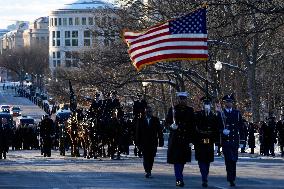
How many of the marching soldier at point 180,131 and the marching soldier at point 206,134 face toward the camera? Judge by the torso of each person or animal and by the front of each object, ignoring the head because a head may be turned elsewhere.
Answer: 2

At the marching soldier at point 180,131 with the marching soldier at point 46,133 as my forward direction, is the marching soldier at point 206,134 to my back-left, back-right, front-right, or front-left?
back-right

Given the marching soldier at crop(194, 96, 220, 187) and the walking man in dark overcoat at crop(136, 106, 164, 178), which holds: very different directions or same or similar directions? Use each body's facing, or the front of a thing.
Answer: same or similar directions

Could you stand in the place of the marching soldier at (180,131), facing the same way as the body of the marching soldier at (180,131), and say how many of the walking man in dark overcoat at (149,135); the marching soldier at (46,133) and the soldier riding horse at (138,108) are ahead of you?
0

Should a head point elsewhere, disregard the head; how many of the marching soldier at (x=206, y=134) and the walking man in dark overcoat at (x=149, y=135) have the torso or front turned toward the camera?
2

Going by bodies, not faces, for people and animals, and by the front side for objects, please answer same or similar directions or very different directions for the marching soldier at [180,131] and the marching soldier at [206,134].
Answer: same or similar directions

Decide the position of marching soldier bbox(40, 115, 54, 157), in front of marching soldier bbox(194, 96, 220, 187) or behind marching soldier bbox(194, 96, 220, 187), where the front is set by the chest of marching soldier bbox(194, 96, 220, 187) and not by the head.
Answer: behind

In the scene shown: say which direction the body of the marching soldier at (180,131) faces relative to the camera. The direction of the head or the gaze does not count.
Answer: toward the camera

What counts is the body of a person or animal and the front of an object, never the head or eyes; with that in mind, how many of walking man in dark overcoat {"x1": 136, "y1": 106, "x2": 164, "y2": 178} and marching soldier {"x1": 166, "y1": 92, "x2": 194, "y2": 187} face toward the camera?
2

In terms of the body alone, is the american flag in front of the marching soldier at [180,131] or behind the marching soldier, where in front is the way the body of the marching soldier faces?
behind

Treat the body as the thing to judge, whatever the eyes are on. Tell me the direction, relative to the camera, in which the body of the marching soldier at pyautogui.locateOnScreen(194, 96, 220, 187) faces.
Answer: toward the camera

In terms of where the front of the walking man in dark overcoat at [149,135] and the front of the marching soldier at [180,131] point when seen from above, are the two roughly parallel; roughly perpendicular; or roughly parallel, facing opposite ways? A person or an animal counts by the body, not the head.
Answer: roughly parallel

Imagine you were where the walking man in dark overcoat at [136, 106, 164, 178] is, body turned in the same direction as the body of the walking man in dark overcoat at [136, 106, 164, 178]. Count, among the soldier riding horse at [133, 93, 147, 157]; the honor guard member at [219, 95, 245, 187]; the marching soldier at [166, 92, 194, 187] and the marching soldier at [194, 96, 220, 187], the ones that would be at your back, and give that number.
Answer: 1

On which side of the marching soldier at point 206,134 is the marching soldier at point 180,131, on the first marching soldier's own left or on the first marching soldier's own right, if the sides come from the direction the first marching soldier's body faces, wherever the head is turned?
on the first marching soldier's own right
